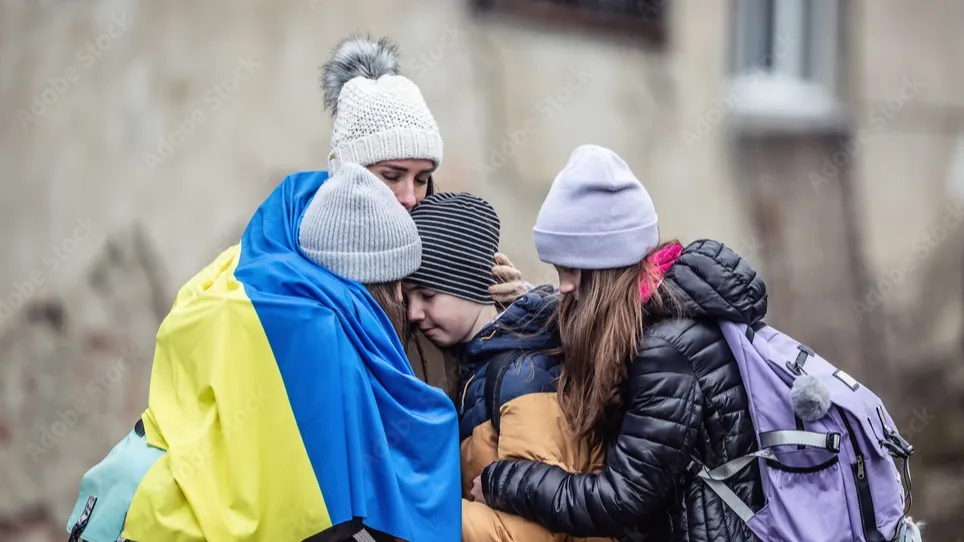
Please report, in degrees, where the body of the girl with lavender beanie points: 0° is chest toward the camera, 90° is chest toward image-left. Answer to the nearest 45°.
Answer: approximately 90°

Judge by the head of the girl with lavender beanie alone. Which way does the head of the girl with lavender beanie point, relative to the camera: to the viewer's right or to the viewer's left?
to the viewer's left
